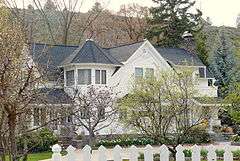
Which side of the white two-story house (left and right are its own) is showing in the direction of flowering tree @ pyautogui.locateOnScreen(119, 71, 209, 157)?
front

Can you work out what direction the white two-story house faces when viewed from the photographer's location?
facing the viewer

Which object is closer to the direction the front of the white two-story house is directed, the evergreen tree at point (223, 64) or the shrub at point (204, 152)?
the shrub

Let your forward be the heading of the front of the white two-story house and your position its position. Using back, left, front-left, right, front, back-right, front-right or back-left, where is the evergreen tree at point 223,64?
back-left

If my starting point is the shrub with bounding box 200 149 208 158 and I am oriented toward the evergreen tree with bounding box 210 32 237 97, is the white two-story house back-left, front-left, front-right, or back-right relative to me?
front-left

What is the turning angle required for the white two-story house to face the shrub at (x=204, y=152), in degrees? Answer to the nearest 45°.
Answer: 0° — it already faces it

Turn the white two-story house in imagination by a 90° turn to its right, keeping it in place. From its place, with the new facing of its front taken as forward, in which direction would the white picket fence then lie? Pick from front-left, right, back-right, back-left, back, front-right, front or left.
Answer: left
